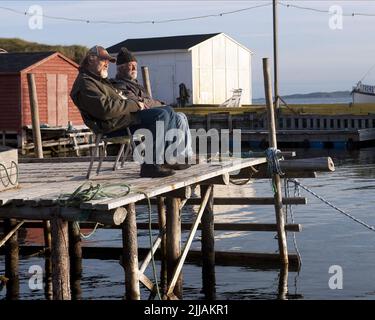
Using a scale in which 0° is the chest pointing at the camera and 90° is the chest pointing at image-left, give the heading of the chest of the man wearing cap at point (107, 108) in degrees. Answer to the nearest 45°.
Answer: approximately 270°

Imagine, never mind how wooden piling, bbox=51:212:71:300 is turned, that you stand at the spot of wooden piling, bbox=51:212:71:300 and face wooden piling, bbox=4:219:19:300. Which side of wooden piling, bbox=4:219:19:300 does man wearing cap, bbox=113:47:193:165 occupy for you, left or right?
right

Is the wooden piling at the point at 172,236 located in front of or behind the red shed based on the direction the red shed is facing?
in front

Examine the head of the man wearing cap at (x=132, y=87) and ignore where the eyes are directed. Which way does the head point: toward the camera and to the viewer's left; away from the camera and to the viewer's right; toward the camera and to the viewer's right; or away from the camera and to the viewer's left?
toward the camera and to the viewer's right

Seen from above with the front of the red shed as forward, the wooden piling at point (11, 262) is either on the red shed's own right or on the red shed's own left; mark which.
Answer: on the red shed's own right

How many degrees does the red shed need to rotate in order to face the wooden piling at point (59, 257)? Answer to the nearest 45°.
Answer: approximately 45° to its right

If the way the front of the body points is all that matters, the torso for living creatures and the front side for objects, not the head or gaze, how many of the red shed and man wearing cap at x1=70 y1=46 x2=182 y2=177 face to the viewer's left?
0
